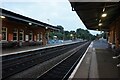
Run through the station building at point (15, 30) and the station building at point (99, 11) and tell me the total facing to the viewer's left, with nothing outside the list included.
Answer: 1

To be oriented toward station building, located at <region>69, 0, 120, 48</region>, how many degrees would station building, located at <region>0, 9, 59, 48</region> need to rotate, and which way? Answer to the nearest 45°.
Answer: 0° — it already faces it

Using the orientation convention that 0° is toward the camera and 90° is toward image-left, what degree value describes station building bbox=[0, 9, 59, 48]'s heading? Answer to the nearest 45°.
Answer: approximately 315°

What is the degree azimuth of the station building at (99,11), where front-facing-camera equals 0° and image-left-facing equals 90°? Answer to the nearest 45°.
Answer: approximately 90°
